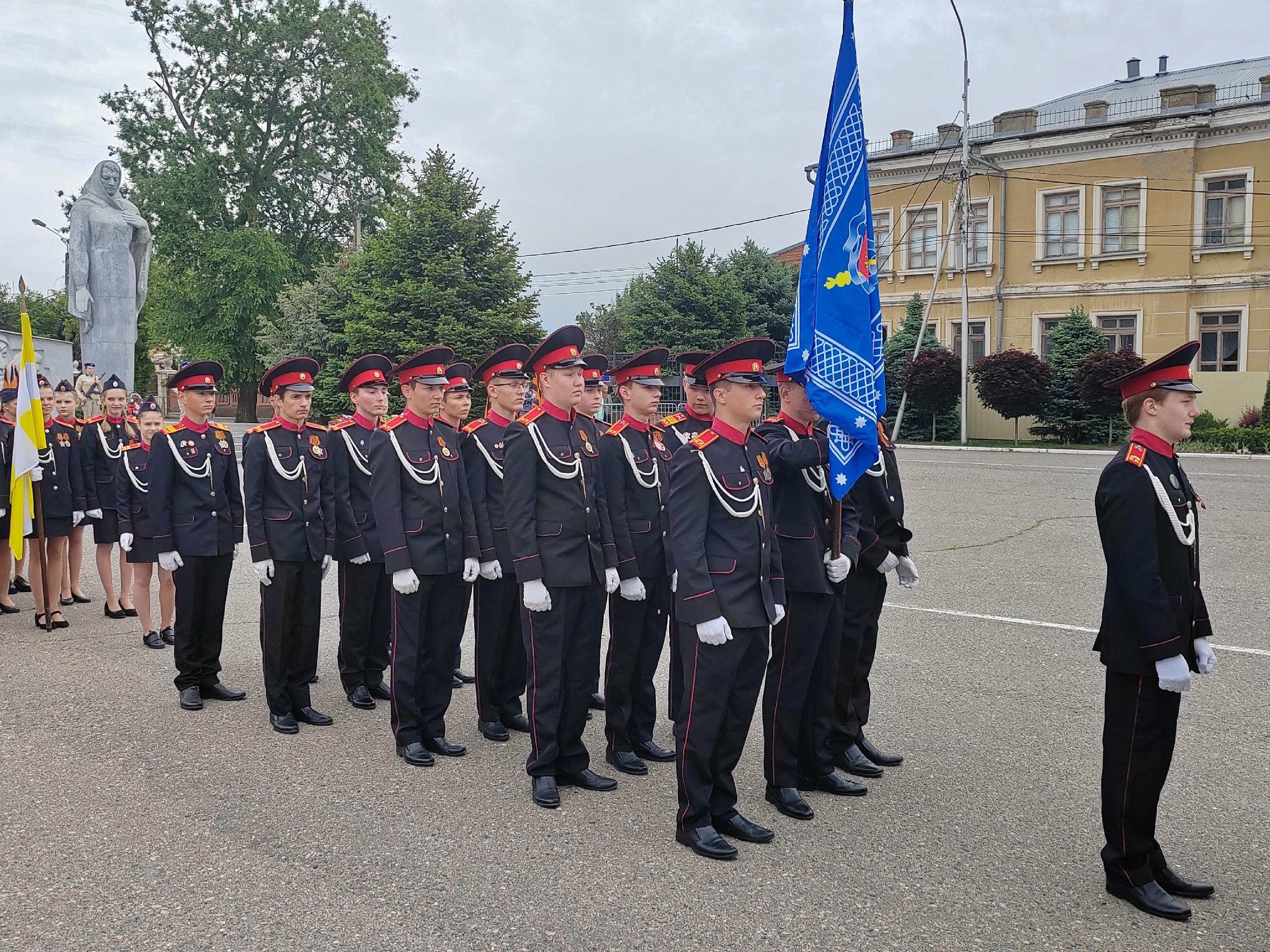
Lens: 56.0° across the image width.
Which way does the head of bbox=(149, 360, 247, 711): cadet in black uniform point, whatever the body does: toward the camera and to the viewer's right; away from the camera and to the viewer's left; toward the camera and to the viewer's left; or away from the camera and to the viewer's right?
toward the camera and to the viewer's right

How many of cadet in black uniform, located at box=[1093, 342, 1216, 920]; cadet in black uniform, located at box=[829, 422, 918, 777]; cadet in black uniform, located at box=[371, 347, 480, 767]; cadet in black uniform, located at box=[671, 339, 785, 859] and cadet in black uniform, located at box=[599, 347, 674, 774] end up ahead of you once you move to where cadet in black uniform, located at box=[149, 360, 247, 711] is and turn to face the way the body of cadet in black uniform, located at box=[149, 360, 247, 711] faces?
5

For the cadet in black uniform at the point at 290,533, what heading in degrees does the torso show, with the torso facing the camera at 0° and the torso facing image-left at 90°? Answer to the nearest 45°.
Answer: approximately 315°

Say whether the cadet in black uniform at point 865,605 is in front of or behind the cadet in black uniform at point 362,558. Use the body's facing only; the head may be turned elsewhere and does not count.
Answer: in front

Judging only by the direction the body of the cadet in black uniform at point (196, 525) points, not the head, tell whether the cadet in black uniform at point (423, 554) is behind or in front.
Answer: in front
